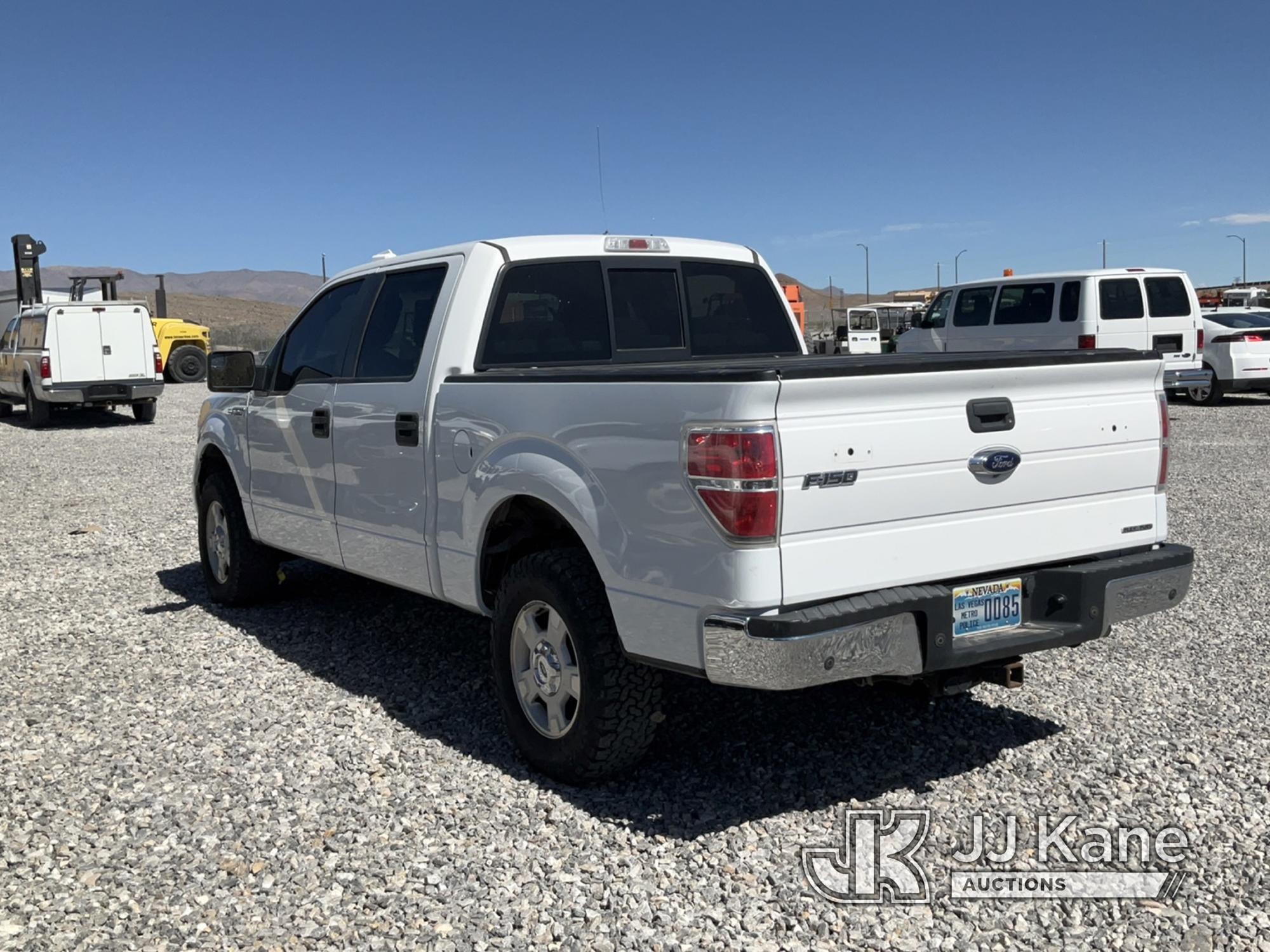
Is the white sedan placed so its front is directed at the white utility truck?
no

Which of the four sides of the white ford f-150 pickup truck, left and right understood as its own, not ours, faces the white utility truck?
front

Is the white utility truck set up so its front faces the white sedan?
no

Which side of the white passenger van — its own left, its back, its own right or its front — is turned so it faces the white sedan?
right

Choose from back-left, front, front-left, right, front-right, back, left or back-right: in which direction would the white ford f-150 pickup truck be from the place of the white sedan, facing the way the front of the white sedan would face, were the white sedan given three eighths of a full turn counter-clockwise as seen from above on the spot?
front

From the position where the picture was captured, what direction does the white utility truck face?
facing away from the viewer and to the left of the viewer

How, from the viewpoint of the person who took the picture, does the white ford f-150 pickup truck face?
facing away from the viewer and to the left of the viewer

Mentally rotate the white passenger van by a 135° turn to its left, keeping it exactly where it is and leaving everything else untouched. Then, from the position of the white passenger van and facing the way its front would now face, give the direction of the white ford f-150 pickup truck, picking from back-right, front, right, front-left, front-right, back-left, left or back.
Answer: front

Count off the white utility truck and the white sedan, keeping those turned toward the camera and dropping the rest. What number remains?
0
